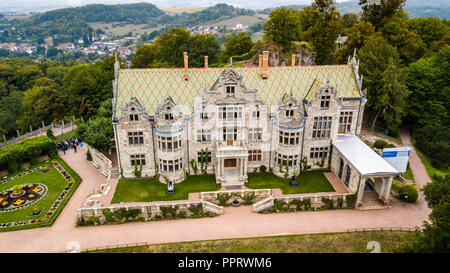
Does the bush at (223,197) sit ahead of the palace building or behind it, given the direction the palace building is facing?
ahead

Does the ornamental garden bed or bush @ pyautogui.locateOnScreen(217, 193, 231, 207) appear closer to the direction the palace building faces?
the bush

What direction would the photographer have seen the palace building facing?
facing the viewer

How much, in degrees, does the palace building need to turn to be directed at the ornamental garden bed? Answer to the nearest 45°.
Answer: approximately 90° to its right

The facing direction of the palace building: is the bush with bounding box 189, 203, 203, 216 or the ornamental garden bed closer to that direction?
the bush

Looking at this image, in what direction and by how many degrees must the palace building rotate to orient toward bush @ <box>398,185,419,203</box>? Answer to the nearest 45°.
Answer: approximately 90° to its left

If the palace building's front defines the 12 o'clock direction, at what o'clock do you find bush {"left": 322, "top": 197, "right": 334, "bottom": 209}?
The bush is roughly at 10 o'clock from the palace building.

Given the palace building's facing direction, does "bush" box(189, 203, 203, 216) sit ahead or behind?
ahead

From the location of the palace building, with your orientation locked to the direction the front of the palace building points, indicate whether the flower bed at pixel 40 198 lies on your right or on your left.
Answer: on your right
